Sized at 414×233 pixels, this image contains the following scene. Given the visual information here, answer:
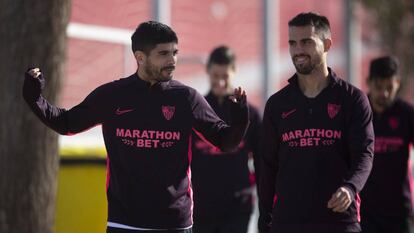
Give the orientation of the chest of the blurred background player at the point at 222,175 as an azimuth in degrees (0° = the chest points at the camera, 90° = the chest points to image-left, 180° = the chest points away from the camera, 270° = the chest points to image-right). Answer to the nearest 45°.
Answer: approximately 0°

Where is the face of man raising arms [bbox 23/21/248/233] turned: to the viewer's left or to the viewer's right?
to the viewer's right

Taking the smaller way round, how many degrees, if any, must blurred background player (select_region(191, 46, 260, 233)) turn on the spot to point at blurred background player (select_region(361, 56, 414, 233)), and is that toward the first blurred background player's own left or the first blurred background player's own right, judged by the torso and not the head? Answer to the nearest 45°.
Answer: approximately 90° to the first blurred background player's own left
